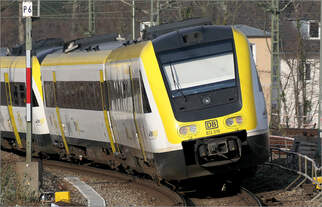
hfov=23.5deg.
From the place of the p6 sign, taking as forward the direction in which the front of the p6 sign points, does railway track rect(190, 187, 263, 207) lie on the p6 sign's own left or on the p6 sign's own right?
on the p6 sign's own left

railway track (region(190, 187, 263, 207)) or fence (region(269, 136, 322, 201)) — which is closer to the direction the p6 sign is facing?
the railway track

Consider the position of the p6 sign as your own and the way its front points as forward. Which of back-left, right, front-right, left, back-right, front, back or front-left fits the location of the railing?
back-left

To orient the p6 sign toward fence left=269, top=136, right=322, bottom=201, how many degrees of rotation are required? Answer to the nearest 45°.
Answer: approximately 90° to its left

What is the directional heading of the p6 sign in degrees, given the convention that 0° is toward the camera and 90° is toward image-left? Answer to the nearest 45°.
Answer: approximately 0°
